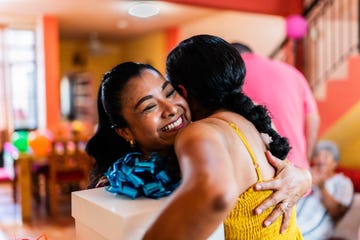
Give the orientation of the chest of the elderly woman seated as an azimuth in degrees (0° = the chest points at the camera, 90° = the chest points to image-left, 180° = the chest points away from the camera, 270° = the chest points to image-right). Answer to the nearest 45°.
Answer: approximately 45°

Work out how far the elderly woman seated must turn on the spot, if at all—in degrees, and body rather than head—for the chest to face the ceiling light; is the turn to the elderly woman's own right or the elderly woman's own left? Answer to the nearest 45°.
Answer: approximately 90° to the elderly woman's own right

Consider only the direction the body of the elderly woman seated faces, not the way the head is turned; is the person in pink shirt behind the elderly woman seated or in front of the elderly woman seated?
in front

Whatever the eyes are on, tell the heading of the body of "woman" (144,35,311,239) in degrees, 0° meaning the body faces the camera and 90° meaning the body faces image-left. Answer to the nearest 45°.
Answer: approximately 135°

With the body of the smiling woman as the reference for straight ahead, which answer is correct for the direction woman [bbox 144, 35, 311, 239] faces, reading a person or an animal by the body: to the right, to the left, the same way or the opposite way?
the opposite way

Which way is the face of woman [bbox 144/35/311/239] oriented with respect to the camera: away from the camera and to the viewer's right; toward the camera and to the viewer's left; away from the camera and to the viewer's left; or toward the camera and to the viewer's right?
away from the camera and to the viewer's left

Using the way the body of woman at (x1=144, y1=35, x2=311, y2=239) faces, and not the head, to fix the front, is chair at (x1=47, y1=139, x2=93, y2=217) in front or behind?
in front

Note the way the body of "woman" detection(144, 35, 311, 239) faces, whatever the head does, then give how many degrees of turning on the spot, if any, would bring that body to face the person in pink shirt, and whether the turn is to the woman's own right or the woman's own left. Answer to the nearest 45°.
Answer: approximately 45° to the woman's own right

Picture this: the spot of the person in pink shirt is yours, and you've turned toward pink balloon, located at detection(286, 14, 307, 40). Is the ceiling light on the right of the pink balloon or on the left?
left

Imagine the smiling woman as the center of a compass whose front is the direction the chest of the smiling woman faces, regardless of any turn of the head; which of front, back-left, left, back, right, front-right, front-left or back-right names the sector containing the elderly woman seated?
left

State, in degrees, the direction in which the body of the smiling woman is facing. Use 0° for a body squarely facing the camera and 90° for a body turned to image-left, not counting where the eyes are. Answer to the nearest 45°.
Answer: approximately 315°
